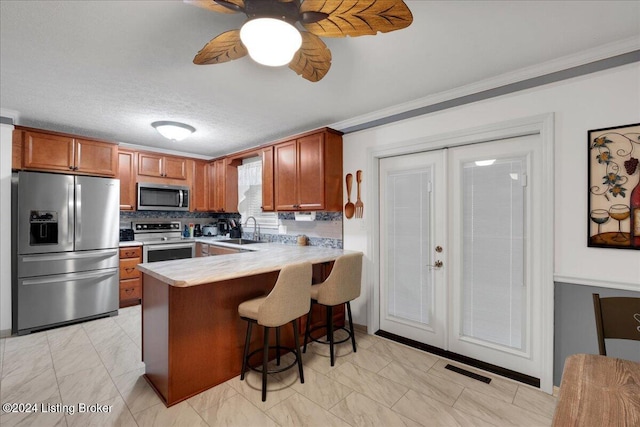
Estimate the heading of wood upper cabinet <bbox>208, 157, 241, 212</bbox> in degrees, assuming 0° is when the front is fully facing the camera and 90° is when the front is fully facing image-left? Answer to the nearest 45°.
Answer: approximately 45°

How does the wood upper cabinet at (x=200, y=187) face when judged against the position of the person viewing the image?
facing the viewer

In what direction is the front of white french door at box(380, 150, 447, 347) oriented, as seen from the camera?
facing the viewer and to the left of the viewer

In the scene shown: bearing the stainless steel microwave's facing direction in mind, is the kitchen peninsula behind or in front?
in front

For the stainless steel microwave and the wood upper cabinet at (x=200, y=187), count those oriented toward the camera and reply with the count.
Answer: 2

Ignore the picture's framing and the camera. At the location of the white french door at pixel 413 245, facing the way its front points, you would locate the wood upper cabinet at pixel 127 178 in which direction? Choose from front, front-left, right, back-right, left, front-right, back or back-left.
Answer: front-right

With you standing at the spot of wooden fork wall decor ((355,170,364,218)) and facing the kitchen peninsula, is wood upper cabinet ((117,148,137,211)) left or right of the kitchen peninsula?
right

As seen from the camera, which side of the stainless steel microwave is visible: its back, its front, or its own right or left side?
front

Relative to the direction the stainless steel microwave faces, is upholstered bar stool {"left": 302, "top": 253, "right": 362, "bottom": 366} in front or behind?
in front

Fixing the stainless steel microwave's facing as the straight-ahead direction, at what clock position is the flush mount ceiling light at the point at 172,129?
The flush mount ceiling light is roughly at 12 o'clock from the stainless steel microwave.

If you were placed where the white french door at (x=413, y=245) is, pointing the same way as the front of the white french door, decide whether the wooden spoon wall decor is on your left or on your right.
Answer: on your right

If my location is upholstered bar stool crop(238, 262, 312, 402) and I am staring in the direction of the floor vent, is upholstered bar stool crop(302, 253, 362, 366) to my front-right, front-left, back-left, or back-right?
front-left

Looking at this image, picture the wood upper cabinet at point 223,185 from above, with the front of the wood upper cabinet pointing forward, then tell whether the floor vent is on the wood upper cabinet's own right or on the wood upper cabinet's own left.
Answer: on the wood upper cabinet's own left

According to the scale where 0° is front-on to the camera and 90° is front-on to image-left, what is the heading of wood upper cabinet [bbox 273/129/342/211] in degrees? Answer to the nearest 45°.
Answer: approximately 45°

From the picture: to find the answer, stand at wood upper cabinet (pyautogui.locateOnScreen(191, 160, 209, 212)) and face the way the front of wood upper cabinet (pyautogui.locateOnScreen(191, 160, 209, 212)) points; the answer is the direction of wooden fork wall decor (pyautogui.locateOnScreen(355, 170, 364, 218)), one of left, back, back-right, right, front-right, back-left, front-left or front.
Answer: front-left
